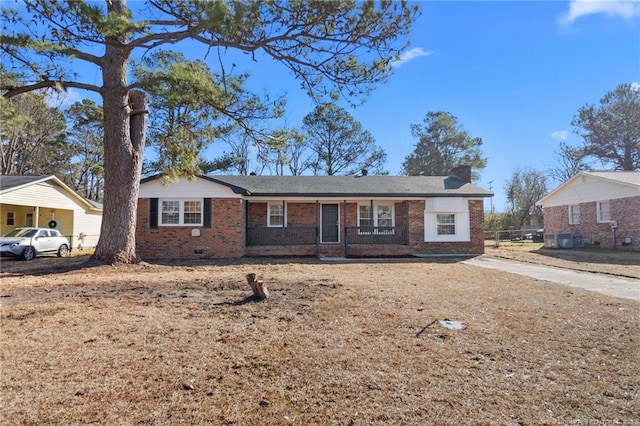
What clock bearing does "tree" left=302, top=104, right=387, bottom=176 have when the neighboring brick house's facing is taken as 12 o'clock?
The tree is roughly at 5 o'clock from the neighboring brick house.

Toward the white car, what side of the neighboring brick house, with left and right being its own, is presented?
right

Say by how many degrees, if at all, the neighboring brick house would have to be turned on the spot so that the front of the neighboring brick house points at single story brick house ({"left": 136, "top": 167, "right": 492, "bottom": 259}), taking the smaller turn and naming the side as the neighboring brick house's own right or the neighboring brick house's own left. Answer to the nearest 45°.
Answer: approximately 90° to the neighboring brick house's own right

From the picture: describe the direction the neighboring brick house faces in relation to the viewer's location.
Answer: facing the viewer and to the right of the viewer

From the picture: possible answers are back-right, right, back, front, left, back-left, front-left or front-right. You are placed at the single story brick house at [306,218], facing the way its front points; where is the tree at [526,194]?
back-left

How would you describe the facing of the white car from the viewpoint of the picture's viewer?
facing the viewer and to the left of the viewer

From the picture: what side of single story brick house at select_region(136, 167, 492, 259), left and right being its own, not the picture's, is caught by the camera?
front

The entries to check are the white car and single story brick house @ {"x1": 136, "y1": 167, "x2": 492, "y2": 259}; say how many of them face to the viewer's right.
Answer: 0

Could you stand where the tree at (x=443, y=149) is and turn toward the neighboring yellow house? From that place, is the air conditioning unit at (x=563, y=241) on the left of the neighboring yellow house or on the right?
left

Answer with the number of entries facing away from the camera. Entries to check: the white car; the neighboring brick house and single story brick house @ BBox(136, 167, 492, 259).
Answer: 0

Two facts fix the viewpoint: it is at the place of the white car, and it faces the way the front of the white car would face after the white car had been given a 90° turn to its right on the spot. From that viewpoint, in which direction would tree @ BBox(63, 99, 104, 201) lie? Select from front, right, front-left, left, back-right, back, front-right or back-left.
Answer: front-right

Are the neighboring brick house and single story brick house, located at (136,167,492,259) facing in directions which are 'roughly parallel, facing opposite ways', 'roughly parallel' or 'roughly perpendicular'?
roughly parallel

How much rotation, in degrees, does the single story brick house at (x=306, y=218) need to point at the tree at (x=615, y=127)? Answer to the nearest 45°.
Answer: approximately 135° to its left

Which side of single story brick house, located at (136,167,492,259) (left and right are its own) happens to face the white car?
right
